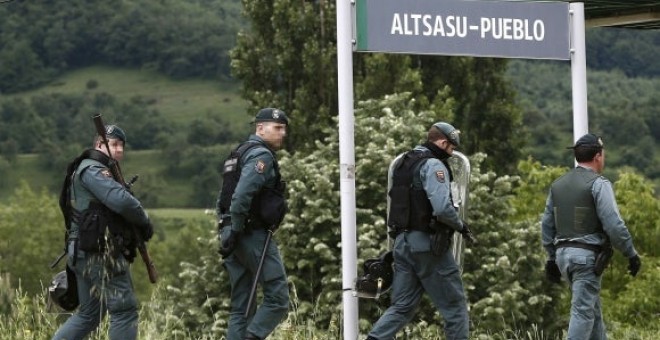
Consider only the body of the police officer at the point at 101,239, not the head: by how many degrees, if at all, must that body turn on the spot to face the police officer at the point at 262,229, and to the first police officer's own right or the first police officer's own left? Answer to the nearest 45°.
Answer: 0° — they already face them

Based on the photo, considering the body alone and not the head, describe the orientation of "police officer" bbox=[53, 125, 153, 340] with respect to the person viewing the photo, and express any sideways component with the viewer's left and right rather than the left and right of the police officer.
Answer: facing to the right of the viewer

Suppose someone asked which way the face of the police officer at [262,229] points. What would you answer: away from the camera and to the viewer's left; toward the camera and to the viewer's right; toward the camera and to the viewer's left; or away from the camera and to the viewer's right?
toward the camera and to the viewer's right

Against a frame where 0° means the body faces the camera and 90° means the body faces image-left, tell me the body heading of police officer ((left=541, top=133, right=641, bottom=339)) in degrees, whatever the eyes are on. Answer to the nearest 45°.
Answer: approximately 225°

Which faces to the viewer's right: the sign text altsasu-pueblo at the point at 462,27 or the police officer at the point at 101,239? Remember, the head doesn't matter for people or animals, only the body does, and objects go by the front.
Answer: the police officer
